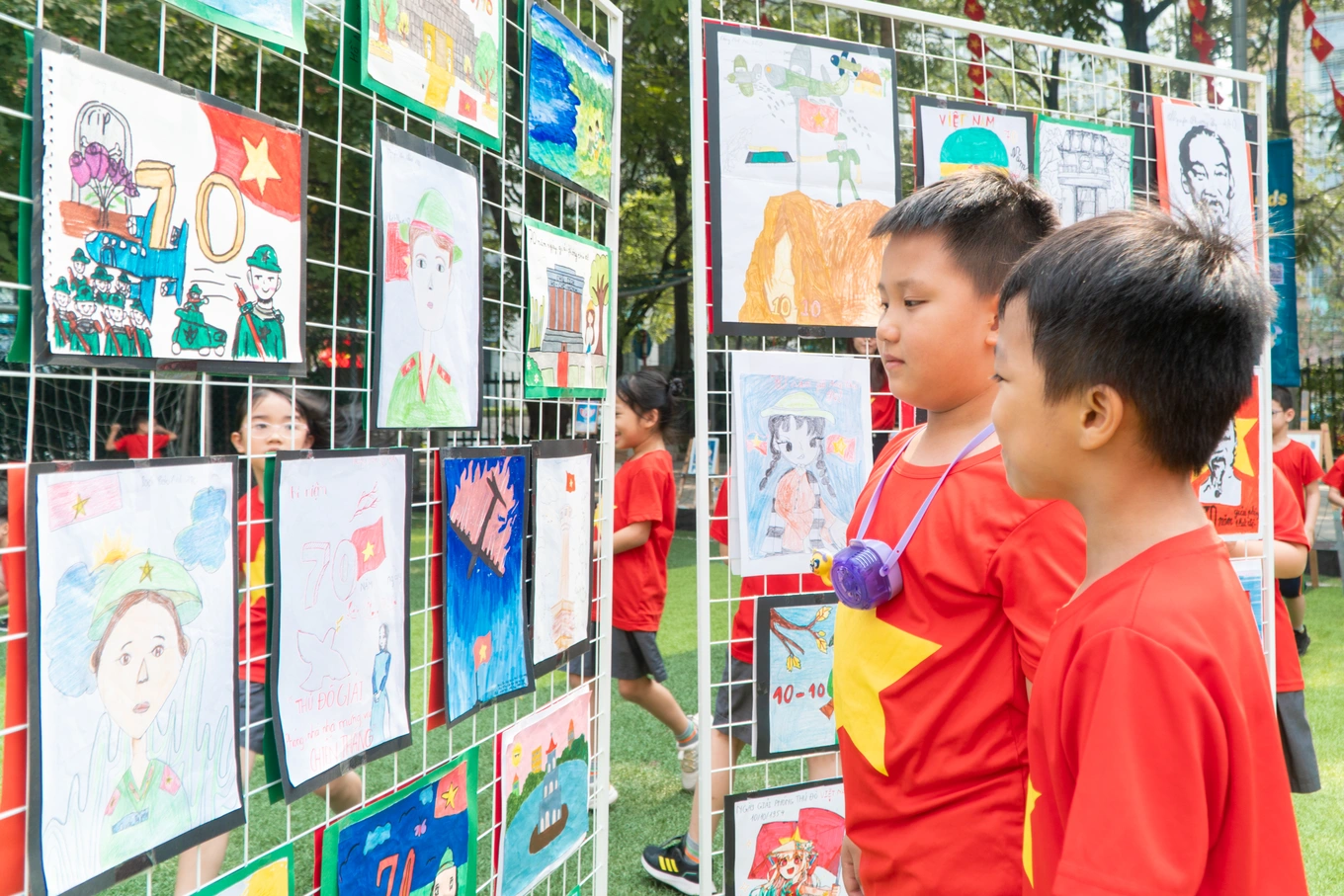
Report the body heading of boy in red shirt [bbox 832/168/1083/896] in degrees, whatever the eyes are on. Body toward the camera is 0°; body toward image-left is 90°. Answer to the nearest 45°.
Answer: approximately 45°

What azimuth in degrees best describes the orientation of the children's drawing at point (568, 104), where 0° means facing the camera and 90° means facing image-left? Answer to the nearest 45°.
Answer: approximately 315°

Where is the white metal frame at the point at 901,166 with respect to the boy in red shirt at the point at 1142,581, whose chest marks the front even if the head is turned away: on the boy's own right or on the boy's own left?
on the boy's own right

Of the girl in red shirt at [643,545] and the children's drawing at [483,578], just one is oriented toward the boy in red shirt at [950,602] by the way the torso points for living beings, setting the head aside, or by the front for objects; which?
the children's drawing

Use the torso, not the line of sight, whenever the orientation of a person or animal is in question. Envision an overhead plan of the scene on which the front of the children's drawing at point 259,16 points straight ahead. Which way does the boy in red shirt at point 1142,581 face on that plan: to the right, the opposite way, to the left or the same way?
the opposite way

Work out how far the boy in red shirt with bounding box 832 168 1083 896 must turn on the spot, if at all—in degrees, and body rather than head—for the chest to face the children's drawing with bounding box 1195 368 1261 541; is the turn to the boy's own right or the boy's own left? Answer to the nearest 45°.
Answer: approximately 180°

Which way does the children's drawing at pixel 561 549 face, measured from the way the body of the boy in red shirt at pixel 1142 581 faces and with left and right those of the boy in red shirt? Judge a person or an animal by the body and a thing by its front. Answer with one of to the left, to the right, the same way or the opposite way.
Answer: the opposite way

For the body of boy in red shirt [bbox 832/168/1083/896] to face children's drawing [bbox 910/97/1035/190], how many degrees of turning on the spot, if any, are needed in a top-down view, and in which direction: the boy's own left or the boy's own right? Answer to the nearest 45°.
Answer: approximately 135° to the boy's own right
